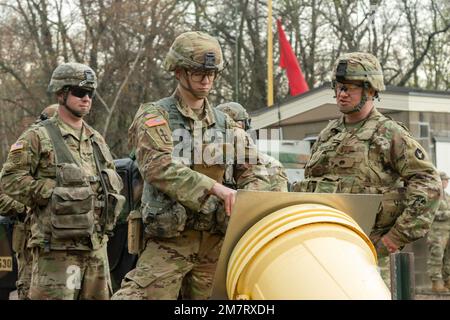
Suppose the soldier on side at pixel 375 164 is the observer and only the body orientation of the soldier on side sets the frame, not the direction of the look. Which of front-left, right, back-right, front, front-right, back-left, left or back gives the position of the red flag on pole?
back-right

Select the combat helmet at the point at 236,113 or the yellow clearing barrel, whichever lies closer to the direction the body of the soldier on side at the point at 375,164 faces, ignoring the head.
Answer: the yellow clearing barrel

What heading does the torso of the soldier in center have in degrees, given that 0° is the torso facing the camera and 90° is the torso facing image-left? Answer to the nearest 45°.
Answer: approximately 315°

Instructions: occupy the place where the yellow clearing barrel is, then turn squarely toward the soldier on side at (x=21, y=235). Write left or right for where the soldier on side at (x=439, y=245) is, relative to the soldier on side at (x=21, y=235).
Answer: right

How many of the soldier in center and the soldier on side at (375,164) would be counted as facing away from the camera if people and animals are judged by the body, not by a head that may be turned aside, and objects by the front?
0

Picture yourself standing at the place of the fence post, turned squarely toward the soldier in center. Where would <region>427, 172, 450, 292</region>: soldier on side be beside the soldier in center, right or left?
right

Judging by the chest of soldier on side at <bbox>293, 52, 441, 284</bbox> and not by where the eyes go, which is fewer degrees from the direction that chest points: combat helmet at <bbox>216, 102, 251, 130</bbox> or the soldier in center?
the soldier in center

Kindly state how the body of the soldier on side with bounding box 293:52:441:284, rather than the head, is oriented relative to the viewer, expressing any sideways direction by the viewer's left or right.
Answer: facing the viewer and to the left of the viewer

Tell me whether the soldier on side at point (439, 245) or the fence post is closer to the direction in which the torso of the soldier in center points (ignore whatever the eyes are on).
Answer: the fence post

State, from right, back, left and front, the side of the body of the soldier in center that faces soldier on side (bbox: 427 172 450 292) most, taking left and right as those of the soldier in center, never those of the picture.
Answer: left
